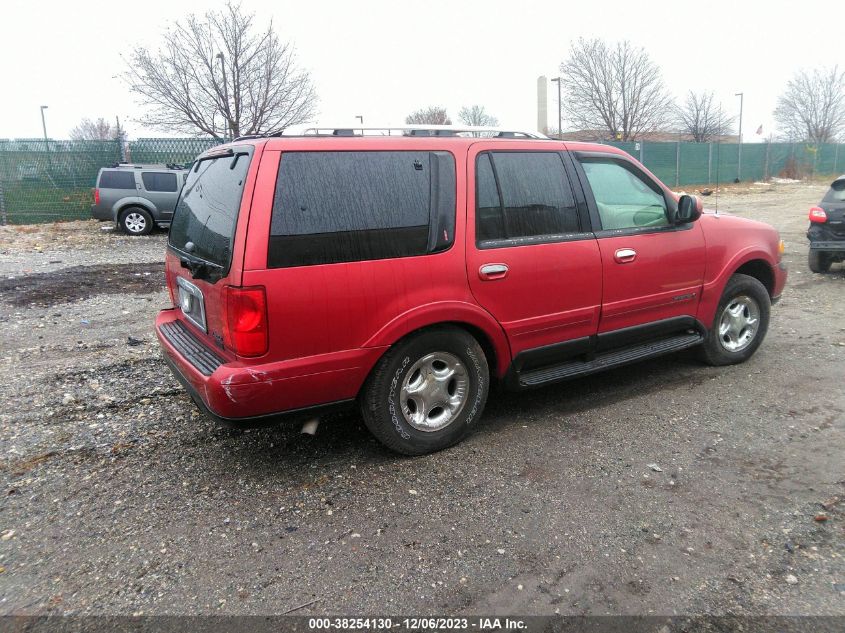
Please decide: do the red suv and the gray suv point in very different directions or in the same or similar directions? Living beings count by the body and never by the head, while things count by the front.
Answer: same or similar directions

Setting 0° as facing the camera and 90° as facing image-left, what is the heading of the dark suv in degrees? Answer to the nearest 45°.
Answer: approximately 180°

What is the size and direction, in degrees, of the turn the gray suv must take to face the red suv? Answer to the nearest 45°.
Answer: approximately 90° to its right

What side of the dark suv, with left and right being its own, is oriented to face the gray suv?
left

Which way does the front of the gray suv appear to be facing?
to the viewer's right

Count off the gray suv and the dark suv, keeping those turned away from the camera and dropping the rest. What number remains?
1

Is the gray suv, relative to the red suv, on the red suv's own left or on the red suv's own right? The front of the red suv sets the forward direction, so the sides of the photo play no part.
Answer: on the red suv's own left

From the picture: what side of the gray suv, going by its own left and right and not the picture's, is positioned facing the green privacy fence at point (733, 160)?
front

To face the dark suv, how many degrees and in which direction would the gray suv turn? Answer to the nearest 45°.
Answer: approximately 45° to its right

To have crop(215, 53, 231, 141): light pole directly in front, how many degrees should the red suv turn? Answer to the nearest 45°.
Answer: approximately 45° to its left

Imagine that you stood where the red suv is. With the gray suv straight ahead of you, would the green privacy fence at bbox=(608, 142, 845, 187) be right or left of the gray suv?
right

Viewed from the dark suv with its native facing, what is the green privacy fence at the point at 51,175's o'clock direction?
The green privacy fence is roughly at 9 o'clock from the dark suv.

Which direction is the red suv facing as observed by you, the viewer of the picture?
facing away from the viewer and to the right of the viewer
